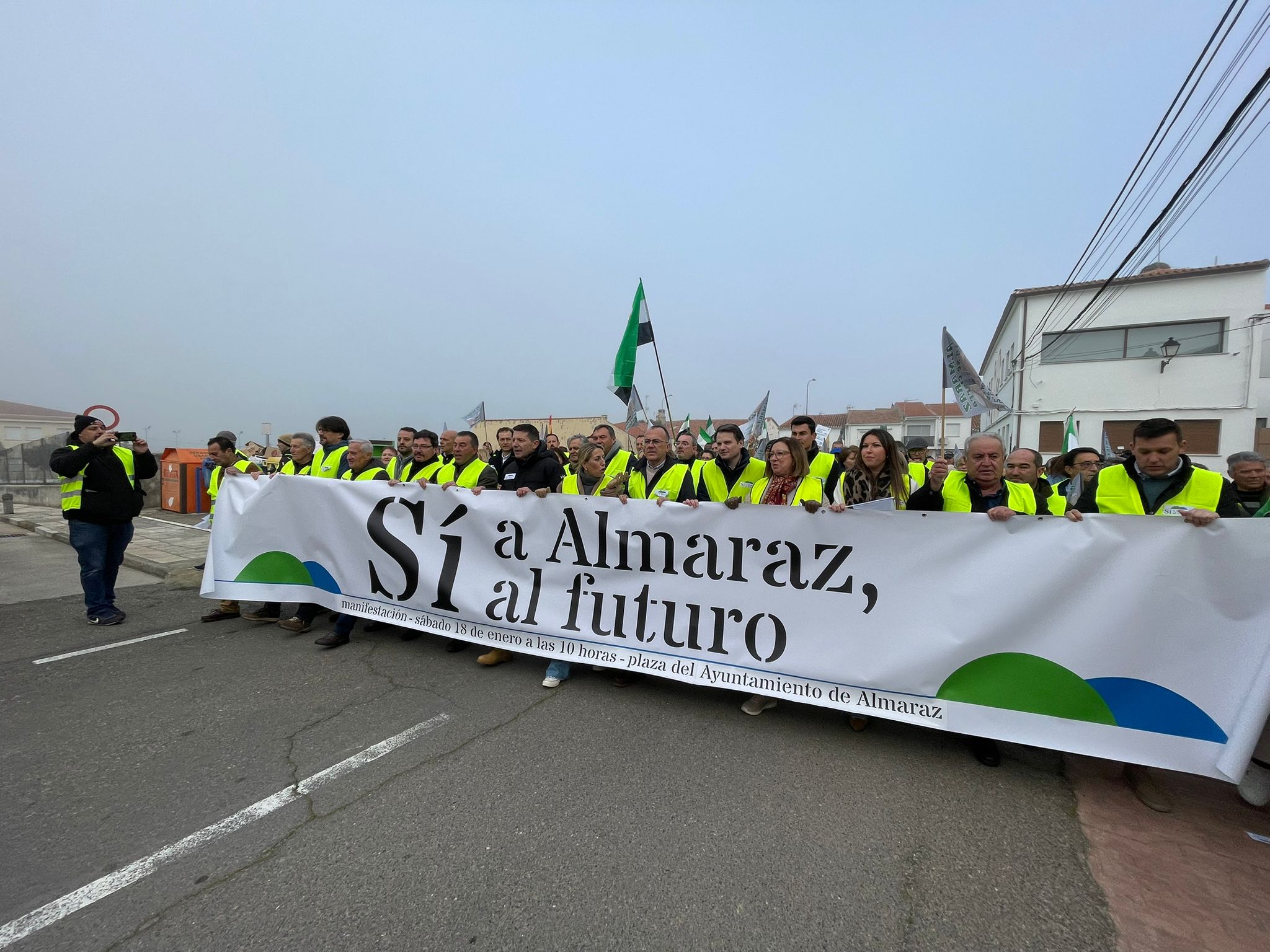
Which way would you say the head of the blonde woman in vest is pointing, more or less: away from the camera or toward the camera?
toward the camera

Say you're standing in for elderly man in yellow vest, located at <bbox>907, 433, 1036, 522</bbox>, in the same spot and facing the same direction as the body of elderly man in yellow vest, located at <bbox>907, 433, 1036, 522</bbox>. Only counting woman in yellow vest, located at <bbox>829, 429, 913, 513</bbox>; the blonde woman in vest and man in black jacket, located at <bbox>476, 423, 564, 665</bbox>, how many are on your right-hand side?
3

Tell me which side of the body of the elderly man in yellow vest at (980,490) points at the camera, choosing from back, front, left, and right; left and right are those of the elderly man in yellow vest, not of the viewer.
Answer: front

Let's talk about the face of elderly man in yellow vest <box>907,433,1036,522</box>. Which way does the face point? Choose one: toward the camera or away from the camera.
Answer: toward the camera

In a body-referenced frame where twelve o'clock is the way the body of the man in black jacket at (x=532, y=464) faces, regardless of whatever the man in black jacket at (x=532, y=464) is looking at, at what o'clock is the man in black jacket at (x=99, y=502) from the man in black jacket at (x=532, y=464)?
the man in black jacket at (x=99, y=502) is roughly at 2 o'clock from the man in black jacket at (x=532, y=464).

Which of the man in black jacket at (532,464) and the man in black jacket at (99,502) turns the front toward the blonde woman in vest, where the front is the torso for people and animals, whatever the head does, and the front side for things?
the man in black jacket at (99,502)

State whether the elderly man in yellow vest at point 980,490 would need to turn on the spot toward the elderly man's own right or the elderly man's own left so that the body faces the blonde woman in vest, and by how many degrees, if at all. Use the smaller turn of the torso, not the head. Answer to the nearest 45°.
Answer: approximately 90° to the elderly man's own right

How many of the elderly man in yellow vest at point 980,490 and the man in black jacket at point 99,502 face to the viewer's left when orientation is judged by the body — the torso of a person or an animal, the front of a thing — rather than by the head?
0

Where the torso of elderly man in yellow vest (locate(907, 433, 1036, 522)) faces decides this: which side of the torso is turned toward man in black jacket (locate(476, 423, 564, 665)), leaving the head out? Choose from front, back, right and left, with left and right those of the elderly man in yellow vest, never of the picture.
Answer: right

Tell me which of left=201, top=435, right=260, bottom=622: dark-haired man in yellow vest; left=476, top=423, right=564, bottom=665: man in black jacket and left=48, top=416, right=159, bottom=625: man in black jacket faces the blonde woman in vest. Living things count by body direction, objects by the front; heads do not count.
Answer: left=48, top=416, right=159, bottom=625: man in black jacket

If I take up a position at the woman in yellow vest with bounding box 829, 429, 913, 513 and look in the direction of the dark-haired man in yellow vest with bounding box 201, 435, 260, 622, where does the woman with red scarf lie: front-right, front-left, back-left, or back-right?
front-left

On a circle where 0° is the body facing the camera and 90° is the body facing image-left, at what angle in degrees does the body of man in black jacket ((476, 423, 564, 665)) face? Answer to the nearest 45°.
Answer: approximately 45°

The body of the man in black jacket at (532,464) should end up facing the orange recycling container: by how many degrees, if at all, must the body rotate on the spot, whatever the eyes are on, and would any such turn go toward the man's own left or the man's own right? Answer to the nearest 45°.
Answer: approximately 90° to the man's own right

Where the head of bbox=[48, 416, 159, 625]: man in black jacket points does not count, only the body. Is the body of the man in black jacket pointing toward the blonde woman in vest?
yes

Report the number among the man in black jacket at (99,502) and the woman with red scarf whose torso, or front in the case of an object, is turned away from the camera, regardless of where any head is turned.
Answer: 0
